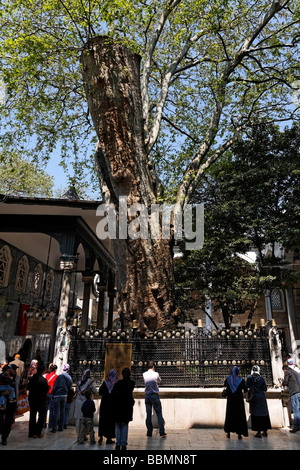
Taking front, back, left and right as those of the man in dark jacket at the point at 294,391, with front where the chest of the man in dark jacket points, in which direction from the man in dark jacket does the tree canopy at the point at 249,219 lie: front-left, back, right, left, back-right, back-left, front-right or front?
front-right

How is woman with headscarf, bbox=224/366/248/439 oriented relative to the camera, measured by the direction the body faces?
away from the camera

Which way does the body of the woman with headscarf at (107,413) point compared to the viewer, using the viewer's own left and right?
facing away from the viewer and to the right of the viewer

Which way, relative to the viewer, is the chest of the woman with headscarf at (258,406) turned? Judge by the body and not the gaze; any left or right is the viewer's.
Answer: facing away from the viewer

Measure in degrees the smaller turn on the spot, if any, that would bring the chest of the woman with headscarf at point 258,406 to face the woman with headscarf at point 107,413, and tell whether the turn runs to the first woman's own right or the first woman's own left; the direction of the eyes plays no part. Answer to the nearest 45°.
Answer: approximately 135° to the first woman's own left

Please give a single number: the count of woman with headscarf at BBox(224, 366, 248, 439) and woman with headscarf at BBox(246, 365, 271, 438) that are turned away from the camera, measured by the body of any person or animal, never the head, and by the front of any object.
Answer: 2

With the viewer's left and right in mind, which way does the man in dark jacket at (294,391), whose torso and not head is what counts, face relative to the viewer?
facing away from the viewer and to the left of the viewer

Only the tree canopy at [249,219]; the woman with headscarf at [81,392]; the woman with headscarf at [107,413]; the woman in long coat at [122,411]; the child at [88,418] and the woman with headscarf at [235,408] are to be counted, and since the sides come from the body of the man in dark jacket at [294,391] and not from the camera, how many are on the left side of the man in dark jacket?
5
